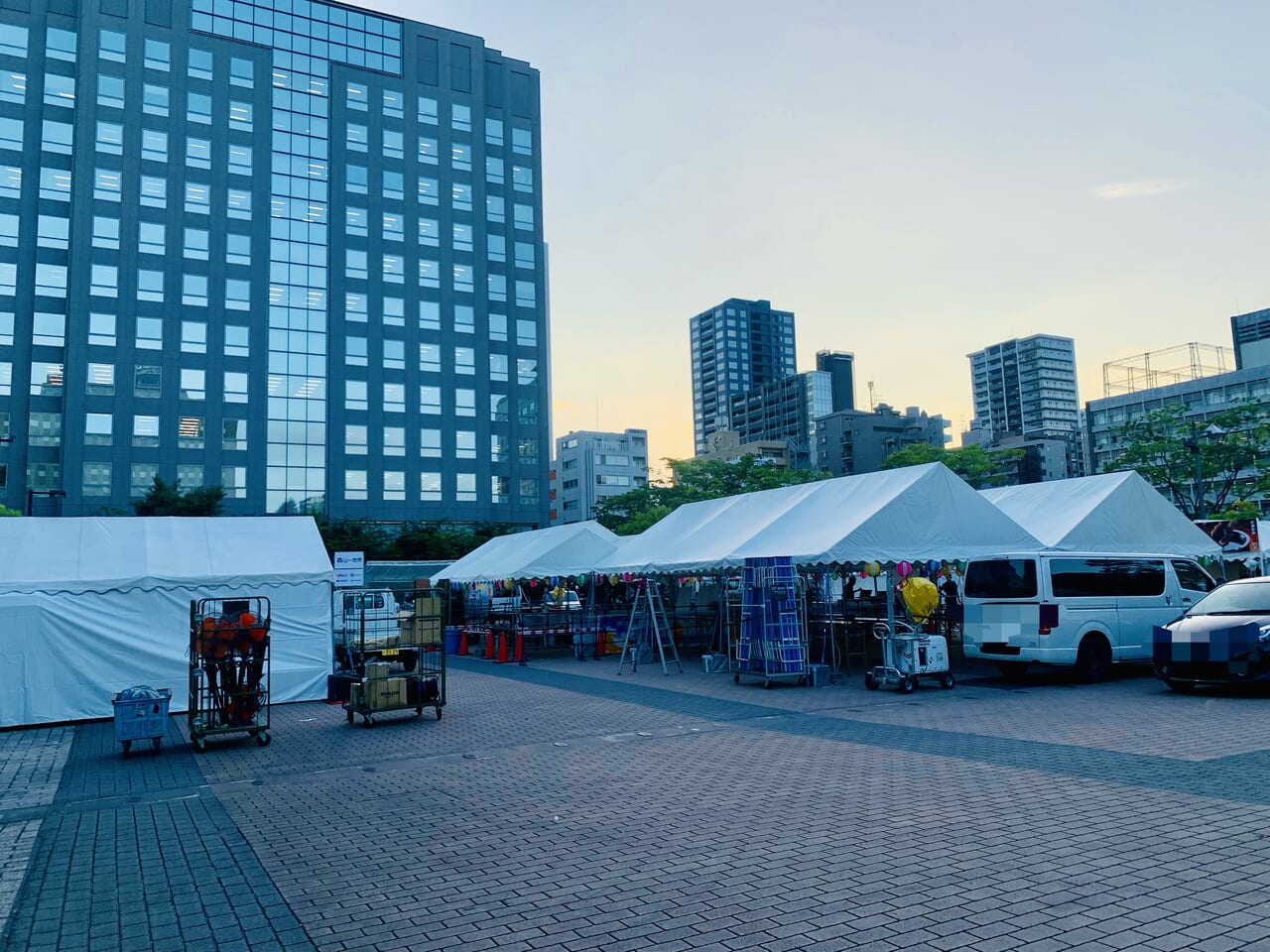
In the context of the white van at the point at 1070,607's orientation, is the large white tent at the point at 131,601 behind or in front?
behind

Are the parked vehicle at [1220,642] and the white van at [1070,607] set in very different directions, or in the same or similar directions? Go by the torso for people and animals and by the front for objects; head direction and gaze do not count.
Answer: very different directions

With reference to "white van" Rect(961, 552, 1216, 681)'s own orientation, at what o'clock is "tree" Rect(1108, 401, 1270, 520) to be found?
The tree is roughly at 11 o'clock from the white van.

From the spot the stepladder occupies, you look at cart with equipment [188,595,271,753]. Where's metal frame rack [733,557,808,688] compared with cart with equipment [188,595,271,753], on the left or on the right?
left

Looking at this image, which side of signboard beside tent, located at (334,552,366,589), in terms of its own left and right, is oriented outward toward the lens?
front

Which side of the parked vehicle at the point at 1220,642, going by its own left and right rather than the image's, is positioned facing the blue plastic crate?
front

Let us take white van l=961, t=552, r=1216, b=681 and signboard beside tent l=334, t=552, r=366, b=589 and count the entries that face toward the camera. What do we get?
1

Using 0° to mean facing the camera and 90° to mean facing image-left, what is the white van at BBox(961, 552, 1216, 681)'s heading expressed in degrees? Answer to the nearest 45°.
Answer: approximately 225°

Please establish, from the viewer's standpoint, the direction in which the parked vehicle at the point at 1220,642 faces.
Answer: facing the viewer and to the left of the viewer

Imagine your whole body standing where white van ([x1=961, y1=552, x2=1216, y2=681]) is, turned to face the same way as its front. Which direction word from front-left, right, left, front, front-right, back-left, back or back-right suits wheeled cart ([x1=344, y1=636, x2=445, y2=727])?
back

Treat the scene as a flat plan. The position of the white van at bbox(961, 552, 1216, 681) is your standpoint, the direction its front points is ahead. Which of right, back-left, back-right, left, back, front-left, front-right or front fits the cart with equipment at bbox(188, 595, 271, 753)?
back

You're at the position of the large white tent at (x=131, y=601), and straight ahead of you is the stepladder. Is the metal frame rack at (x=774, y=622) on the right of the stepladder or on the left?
right

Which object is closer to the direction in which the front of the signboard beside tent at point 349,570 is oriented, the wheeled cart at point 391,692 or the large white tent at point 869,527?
the wheeled cart

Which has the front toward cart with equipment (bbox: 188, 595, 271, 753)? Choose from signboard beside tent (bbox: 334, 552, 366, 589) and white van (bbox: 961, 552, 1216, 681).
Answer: the signboard beside tent

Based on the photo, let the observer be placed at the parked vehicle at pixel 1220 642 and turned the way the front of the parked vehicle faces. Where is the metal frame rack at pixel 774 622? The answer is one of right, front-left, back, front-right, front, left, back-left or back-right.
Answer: front-right

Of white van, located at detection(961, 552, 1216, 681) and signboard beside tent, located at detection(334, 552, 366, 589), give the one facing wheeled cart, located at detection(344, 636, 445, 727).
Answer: the signboard beside tent
